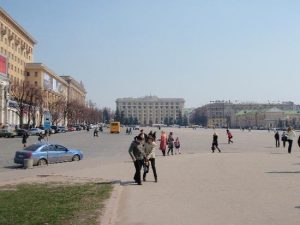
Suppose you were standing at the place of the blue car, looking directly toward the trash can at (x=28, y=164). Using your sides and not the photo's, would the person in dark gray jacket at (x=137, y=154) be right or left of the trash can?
left

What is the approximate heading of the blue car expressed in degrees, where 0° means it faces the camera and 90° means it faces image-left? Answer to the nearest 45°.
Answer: approximately 225°

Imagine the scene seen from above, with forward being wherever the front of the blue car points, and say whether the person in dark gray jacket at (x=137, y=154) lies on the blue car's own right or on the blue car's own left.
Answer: on the blue car's own right
